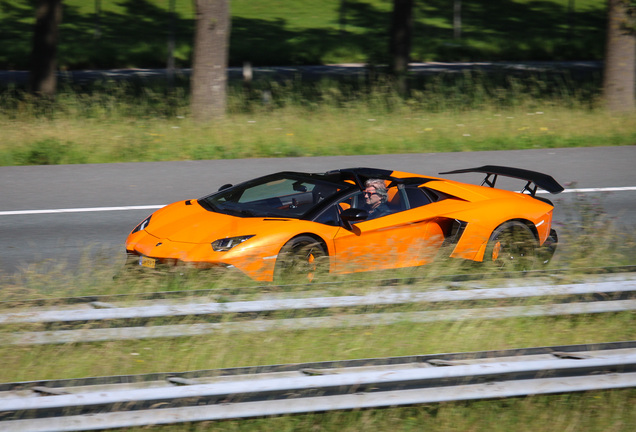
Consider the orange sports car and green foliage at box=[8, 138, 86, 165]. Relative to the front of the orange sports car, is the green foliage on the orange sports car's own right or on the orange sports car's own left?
on the orange sports car's own right

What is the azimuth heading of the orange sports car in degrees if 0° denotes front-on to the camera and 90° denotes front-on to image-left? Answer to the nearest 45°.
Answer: approximately 45°
